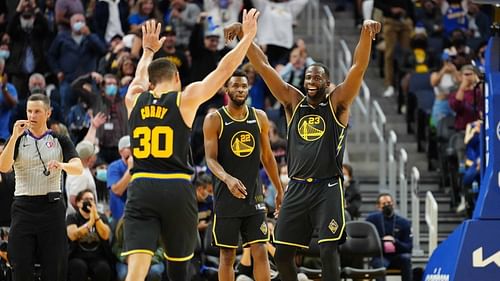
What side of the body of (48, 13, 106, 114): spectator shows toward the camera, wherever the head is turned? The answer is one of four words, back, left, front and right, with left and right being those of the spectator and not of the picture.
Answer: front

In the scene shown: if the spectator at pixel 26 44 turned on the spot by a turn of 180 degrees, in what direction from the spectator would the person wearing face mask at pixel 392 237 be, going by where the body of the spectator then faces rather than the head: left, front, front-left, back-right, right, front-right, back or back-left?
back-right

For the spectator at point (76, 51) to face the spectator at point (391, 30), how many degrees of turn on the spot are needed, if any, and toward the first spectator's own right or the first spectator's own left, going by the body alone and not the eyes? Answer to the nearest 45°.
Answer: approximately 90° to the first spectator's own left

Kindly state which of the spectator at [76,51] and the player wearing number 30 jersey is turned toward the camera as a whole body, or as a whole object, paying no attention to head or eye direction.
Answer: the spectator

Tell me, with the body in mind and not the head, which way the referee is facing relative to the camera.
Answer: toward the camera

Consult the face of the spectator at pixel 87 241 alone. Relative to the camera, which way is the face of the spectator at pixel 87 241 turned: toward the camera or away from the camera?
toward the camera

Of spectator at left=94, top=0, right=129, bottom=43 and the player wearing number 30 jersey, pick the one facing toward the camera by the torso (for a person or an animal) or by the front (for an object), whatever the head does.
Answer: the spectator

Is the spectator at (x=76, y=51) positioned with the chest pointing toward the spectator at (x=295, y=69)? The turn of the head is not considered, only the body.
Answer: no

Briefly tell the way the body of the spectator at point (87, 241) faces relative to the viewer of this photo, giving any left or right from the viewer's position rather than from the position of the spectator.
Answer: facing the viewer

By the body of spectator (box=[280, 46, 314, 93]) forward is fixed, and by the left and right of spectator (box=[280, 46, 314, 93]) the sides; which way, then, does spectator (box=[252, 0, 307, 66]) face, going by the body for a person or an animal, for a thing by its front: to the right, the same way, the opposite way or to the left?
the same way

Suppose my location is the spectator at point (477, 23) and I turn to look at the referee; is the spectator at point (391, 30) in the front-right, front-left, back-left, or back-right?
front-right

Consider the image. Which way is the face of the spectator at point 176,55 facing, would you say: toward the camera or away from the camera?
toward the camera

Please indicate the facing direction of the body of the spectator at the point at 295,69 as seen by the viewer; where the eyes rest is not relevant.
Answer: toward the camera

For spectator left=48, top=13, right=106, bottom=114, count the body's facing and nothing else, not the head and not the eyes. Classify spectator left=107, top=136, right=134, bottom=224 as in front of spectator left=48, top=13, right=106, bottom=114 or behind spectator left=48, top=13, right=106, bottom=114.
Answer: in front

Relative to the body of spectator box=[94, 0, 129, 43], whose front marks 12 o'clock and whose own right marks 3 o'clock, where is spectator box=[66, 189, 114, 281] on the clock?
spectator box=[66, 189, 114, 281] is roughly at 12 o'clock from spectator box=[94, 0, 129, 43].

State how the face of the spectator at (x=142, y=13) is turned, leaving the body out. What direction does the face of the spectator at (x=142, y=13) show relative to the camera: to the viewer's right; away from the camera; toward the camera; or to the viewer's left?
toward the camera
